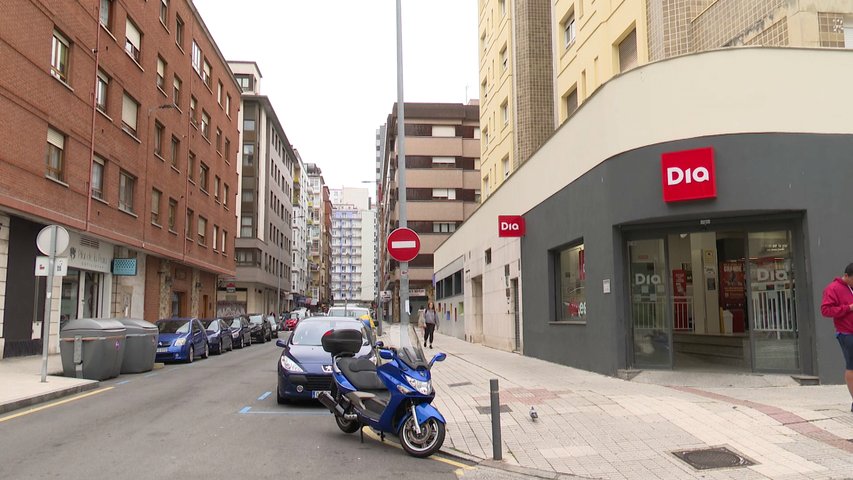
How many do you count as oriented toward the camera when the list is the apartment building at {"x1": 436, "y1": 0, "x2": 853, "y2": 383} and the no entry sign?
2

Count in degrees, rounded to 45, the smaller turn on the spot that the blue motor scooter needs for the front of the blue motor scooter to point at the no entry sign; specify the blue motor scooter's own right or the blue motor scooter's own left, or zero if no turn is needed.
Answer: approximately 135° to the blue motor scooter's own left

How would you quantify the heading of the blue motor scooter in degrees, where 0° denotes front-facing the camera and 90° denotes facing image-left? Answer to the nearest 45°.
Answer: approximately 315°

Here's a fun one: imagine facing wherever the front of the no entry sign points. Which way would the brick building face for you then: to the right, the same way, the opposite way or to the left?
to the left

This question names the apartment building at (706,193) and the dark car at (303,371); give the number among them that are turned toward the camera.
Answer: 2

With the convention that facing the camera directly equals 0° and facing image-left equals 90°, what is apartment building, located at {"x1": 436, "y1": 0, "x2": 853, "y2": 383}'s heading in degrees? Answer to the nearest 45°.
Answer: approximately 0°

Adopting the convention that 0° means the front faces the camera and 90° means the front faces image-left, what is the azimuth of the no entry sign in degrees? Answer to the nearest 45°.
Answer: approximately 0°

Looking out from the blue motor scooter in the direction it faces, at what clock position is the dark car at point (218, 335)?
The dark car is roughly at 7 o'clock from the blue motor scooter.

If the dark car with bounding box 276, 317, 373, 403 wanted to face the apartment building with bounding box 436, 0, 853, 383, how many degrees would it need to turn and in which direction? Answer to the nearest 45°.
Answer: approximately 90° to its left

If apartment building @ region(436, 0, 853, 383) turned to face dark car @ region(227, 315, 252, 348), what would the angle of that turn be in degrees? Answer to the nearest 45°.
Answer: approximately 135° to its right

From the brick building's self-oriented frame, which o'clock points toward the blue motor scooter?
The blue motor scooter is roughly at 1 o'clock from the brick building.

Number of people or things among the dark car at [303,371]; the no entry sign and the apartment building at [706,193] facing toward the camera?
3

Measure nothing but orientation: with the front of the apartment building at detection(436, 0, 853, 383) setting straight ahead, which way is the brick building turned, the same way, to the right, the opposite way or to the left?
to the left
